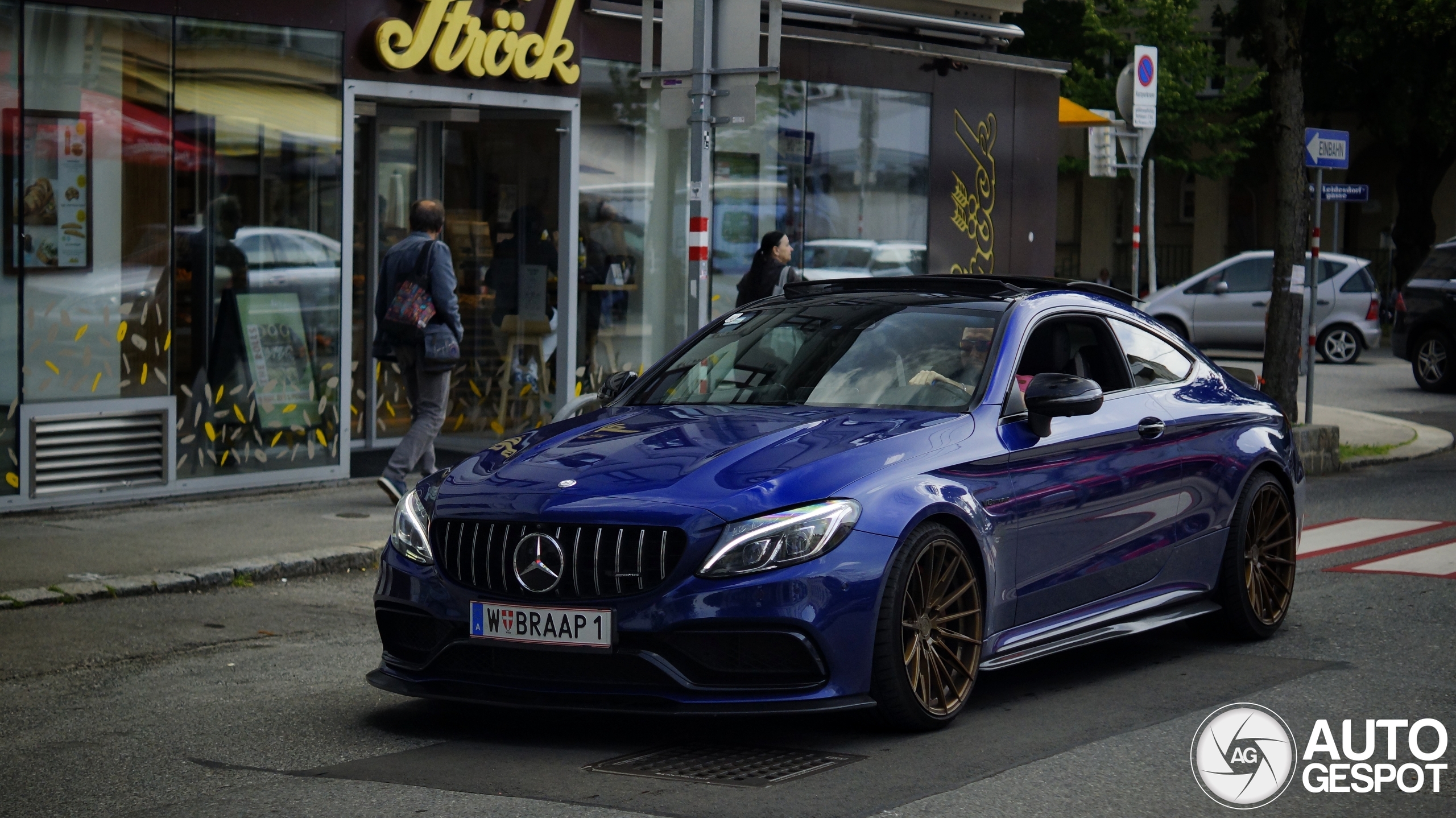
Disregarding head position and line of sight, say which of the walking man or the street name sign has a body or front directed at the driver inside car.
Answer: the street name sign

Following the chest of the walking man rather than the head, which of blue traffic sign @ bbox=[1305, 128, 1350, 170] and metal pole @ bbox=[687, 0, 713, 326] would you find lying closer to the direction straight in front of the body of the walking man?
the blue traffic sign

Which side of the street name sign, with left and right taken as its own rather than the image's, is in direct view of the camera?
front

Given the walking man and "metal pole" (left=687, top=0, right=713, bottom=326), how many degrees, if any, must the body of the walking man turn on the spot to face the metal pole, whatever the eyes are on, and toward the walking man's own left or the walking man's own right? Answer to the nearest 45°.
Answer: approximately 90° to the walking man's own right

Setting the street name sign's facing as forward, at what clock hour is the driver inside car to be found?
The driver inside car is roughly at 12 o'clock from the street name sign.

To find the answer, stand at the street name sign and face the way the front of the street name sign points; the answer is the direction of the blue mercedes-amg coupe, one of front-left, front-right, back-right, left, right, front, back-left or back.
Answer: front

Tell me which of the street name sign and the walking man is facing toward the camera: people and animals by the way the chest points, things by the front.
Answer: the street name sign

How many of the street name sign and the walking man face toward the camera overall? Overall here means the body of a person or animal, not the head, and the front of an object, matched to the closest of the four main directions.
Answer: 1

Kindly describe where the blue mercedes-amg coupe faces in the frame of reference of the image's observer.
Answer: facing the viewer and to the left of the viewer
